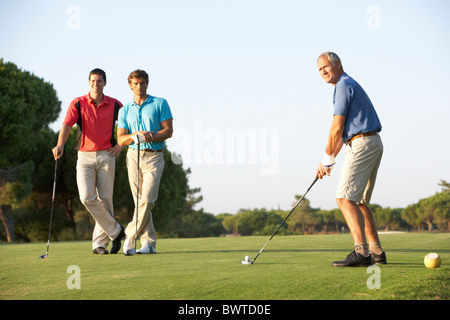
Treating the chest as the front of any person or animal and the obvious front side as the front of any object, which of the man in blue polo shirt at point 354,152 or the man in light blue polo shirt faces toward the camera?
the man in light blue polo shirt

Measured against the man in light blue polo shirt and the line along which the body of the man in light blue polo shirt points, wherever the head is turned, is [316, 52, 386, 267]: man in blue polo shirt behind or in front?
in front

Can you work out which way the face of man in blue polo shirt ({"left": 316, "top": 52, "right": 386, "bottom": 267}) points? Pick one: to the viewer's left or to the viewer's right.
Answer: to the viewer's left

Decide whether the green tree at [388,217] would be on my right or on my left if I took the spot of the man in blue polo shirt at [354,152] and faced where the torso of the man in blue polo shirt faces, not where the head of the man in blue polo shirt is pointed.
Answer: on my right

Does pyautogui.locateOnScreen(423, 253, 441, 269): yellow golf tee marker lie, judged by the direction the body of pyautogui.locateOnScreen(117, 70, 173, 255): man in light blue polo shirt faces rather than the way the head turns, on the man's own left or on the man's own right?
on the man's own left

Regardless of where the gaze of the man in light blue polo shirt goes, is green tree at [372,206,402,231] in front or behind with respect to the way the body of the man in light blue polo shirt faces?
behind

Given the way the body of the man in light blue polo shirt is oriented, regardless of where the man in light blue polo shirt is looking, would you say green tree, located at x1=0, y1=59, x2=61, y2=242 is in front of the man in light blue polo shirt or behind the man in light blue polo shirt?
behind

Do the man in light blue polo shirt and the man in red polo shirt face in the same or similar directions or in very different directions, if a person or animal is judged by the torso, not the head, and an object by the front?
same or similar directions

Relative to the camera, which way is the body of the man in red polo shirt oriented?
toward the camera

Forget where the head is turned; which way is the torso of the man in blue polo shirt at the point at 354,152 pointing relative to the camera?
to the viewer's left

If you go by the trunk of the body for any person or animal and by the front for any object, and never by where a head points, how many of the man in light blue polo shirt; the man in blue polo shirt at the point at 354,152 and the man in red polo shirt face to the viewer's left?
1

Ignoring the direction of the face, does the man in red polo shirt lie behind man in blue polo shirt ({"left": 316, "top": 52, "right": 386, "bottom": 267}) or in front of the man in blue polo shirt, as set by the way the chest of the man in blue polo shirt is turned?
in front

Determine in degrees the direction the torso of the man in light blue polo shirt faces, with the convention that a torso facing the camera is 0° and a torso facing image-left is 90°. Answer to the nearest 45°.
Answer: approximately 0°
